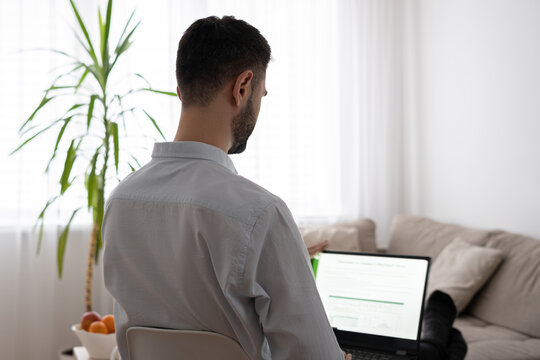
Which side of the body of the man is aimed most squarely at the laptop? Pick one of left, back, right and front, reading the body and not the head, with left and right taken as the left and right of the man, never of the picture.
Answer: front

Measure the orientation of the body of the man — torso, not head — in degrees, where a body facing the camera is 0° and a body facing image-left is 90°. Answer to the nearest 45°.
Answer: approximately 225°

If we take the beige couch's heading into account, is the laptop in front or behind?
in front

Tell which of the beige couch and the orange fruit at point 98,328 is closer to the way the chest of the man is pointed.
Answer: the beige couch

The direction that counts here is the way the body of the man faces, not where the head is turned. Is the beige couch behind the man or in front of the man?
in front

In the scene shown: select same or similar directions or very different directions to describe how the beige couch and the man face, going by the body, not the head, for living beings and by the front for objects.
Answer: very different directions

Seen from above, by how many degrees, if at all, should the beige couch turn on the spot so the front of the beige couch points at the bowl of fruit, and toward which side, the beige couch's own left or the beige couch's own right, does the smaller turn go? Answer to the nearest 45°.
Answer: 0° — it already faces it

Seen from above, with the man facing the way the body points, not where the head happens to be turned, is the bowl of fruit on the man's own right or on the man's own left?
on the man's own left

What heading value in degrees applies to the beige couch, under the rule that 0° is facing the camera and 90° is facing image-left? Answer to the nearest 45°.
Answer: approximately 45°

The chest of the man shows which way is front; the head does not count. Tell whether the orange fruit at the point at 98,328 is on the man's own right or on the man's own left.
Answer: on the man's own left

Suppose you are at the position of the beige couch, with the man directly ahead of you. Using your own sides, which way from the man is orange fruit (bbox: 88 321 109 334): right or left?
right

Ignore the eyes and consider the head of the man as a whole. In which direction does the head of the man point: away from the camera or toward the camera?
away from the camera

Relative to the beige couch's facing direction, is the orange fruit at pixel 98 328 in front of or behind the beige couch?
in front
